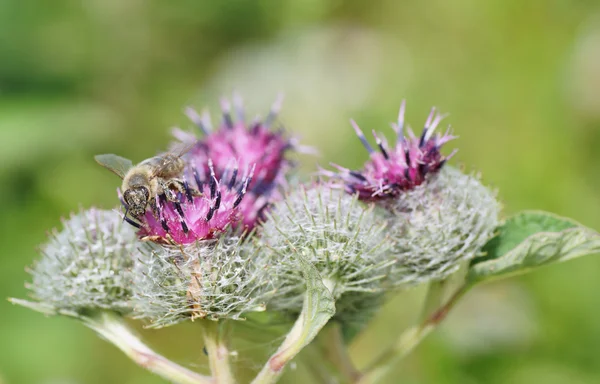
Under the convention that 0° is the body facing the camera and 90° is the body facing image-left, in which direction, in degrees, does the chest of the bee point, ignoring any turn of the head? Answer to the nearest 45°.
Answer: approximately 45°

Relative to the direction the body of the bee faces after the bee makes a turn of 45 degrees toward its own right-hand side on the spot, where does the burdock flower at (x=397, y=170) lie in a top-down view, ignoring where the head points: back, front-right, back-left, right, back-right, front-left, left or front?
back

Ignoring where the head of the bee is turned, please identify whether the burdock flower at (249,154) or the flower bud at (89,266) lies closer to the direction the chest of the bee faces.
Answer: the flower bud

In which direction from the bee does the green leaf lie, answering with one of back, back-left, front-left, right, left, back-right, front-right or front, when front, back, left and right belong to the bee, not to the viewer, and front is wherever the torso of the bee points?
back-left
